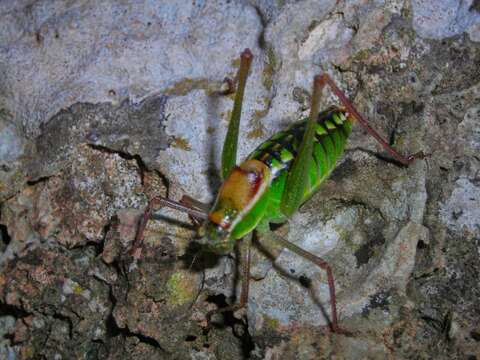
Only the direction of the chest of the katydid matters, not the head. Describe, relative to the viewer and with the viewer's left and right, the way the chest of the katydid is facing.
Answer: facing the viewer and to the left of the viewer
